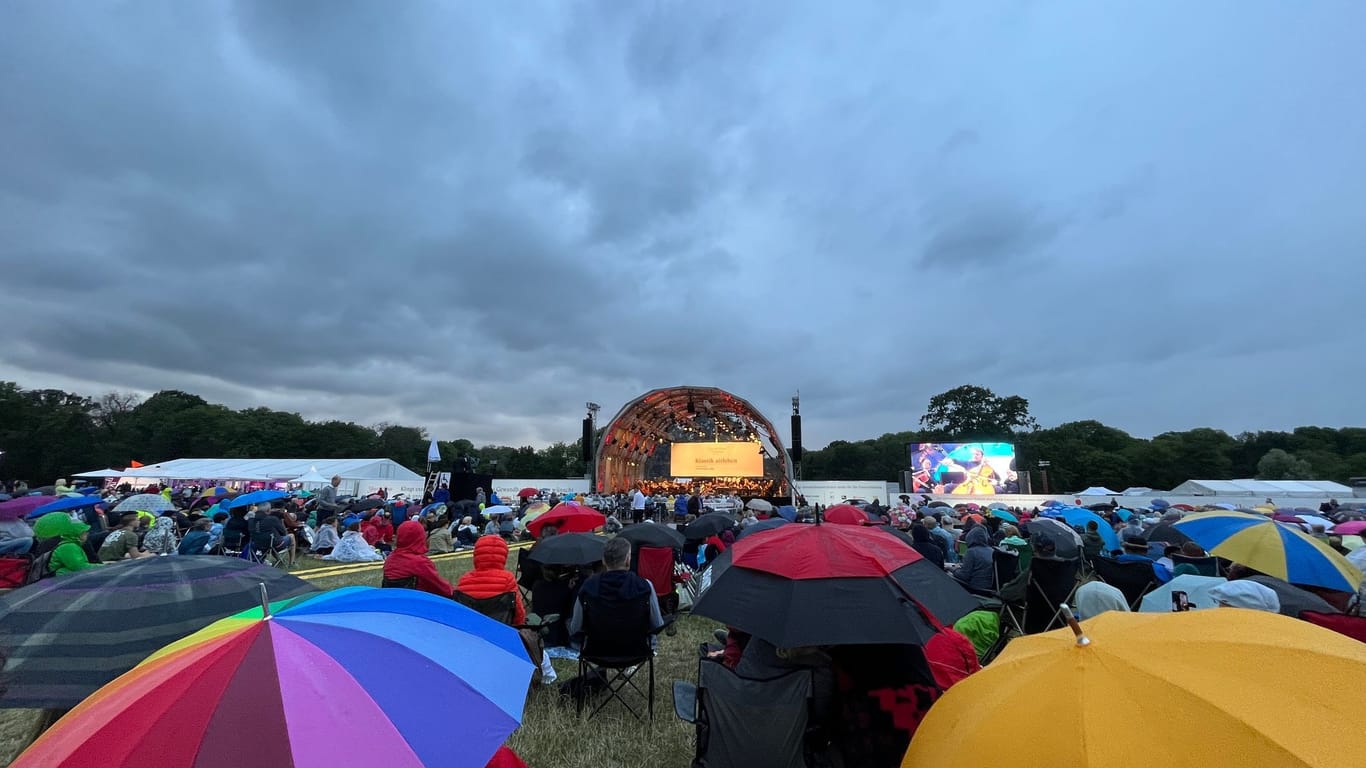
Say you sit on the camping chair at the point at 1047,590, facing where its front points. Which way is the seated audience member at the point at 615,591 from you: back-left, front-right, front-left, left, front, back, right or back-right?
left

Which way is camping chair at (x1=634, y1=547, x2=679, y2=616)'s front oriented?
away from the camera

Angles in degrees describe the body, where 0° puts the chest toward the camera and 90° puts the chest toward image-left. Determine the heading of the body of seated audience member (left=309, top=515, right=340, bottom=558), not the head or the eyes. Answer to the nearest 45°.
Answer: approximately 225°

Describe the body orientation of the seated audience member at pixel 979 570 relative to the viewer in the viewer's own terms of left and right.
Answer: facing away from the viewer and to the left of the viewer

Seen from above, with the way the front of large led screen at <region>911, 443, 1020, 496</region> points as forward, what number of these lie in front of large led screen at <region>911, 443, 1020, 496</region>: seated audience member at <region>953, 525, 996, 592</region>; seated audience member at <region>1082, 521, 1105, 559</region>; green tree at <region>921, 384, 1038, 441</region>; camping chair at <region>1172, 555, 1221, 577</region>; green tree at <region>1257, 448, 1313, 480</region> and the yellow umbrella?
4

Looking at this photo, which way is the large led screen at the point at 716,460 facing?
toward the camera

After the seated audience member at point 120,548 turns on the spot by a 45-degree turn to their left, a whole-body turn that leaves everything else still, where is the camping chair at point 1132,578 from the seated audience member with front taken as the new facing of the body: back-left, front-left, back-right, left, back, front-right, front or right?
back-right

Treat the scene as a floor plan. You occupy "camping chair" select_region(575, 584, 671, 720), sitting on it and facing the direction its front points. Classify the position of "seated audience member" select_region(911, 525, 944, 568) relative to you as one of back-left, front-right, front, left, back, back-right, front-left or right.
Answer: front-right

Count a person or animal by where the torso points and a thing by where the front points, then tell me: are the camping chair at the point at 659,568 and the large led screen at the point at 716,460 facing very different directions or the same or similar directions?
very different directions

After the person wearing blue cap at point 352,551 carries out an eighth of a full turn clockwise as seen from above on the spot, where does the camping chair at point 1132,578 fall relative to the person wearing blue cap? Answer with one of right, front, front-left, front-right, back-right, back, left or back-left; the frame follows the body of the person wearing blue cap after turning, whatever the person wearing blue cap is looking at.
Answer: front-right

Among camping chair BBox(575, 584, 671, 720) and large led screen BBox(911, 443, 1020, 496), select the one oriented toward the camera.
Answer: the large led screen

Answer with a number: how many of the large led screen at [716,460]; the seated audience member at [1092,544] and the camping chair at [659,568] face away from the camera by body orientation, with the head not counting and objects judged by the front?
2

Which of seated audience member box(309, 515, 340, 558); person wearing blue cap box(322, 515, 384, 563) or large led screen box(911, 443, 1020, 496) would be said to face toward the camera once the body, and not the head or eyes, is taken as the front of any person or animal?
the large led screen

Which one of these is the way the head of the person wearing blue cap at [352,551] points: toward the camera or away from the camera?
away from the camera

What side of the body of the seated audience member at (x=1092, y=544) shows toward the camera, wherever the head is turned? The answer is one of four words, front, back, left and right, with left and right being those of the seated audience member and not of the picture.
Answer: back

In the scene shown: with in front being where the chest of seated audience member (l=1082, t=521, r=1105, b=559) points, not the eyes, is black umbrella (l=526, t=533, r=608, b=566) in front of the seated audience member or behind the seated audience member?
behind

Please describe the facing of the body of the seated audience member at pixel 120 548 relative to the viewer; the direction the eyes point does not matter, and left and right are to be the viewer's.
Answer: facing away from the viewer and to the right of the viewer

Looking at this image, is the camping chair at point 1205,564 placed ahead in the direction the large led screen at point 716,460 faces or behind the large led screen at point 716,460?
ahead

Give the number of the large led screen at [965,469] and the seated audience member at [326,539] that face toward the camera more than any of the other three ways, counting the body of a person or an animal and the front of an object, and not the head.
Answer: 1

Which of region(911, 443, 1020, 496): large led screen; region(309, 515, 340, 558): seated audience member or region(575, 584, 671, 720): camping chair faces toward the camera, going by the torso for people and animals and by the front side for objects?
the large led screen
